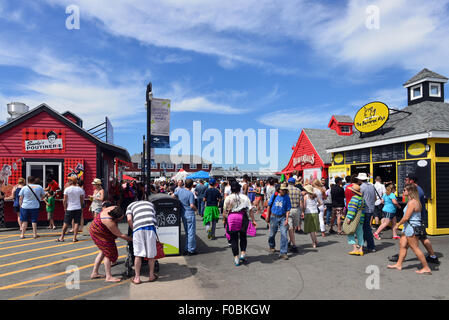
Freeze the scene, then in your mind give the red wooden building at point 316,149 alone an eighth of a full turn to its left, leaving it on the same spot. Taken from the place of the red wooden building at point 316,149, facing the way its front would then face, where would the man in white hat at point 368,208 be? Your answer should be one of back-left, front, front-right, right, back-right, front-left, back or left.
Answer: front

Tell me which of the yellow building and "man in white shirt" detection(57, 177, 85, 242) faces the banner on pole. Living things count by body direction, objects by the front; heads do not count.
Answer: the yellow building

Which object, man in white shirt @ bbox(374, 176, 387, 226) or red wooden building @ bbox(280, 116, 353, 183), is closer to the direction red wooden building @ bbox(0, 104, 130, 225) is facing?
the man in white shirt

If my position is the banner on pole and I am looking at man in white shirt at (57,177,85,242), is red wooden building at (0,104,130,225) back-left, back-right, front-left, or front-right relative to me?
front-right

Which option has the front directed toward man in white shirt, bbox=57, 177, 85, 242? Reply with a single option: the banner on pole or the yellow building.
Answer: the yellow building

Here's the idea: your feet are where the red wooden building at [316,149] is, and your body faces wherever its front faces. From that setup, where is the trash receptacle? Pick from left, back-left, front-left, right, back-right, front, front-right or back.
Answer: front-left

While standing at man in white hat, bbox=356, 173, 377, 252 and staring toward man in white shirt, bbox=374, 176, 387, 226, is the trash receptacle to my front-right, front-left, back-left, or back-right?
back-left

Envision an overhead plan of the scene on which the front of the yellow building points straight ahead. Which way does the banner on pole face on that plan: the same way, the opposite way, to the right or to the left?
to the left

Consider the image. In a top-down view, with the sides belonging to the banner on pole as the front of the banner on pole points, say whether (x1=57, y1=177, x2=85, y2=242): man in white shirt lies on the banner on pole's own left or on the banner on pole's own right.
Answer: on the banner on pole's own right

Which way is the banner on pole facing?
toward the camera

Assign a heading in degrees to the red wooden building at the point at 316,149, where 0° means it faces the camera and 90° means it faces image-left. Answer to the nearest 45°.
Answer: approximately 45°
